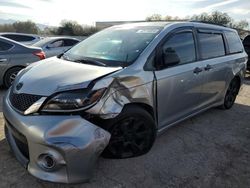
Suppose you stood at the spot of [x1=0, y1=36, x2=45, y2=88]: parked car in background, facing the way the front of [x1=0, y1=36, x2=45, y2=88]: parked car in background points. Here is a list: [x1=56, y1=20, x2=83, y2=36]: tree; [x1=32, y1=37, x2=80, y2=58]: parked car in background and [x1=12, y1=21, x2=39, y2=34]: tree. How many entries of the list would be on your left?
0

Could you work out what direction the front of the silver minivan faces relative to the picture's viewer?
facing the viewer and to the left of the viewer

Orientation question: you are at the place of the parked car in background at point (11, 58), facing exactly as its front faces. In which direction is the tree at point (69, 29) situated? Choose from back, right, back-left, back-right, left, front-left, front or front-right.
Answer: right

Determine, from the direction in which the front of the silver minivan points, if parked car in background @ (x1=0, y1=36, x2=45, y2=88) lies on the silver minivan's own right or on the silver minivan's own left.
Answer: on the silver minivan's own right

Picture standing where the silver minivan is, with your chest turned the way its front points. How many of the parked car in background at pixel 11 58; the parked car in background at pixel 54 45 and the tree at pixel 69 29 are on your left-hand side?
0

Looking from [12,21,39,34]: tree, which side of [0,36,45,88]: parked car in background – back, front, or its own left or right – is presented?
right

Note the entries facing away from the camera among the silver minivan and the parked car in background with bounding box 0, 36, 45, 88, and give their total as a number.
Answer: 0

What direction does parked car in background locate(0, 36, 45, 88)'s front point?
to the viewer's left

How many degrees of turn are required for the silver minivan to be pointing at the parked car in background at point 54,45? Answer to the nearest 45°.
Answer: approximately 135° to its right

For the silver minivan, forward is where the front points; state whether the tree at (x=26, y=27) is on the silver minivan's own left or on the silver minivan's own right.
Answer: on the silver minivan's own right
